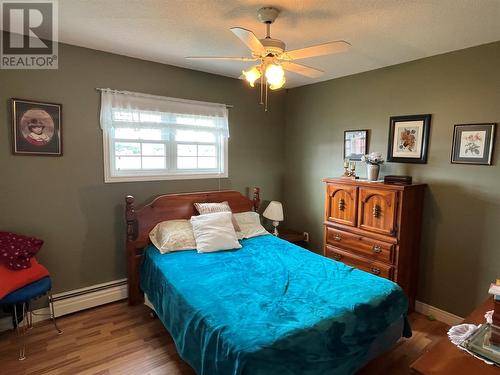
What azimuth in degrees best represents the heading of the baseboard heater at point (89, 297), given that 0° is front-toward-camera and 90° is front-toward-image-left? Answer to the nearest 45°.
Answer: approximately 315°

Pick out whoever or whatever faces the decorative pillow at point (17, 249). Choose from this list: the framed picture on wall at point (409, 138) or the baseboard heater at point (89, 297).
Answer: the framed picture on wall

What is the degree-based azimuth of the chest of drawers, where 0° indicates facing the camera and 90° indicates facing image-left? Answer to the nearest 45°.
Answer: approximately 45°

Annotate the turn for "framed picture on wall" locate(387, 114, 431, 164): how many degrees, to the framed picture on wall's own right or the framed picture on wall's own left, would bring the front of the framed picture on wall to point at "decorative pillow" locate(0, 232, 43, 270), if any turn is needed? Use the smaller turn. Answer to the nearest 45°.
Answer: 0° — it already faces it
